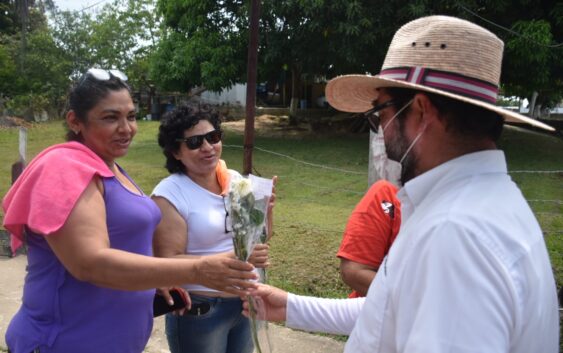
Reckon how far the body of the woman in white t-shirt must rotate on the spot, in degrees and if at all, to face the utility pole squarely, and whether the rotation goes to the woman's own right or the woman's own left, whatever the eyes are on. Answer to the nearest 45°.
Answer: approximately 135° to the woman's own left

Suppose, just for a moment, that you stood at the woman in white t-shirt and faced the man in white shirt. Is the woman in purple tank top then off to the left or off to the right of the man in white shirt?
right

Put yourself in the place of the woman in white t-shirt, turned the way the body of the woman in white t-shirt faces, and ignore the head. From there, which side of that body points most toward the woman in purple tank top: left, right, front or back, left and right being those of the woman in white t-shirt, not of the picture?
right

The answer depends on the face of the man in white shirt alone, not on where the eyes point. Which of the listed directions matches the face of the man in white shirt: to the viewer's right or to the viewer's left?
to the viewer's left

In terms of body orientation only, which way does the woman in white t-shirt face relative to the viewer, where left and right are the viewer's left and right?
facing the viewer and to the right of the viewer

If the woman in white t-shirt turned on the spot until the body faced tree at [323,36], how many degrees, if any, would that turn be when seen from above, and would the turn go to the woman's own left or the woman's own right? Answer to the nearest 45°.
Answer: approximately 135° to the woman's own left
